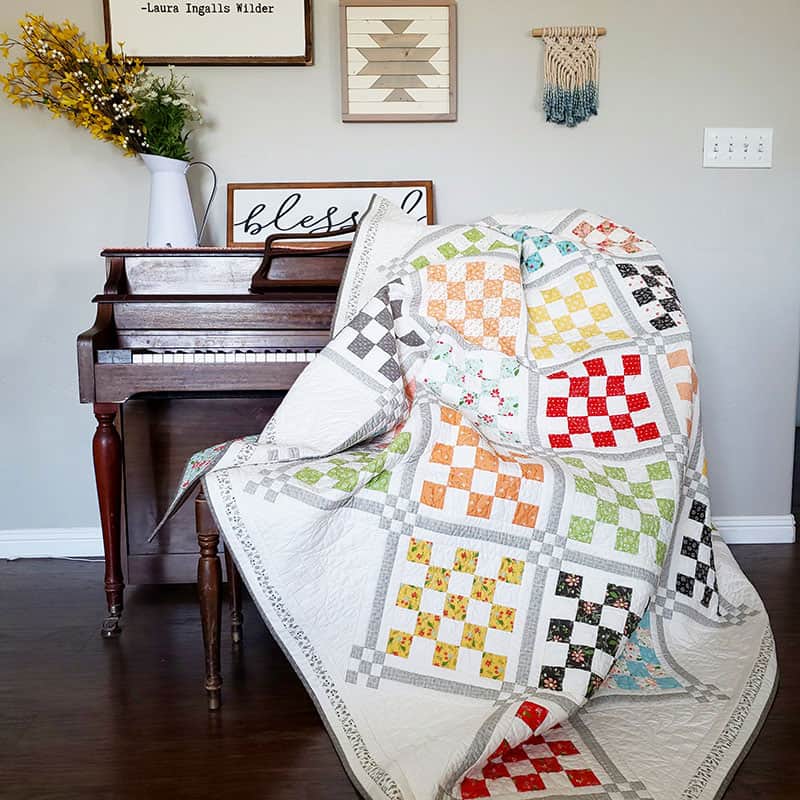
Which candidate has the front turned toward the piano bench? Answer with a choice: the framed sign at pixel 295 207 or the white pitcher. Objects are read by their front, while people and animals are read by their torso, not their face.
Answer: the framed sign

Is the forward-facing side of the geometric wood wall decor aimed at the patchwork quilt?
yes

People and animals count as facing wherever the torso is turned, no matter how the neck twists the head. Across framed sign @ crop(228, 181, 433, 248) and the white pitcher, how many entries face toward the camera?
1

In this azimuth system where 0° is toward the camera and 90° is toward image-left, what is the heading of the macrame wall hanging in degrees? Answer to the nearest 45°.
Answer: approximately 0°

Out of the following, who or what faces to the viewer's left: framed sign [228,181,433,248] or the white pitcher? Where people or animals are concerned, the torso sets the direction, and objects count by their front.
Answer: the white pitcher

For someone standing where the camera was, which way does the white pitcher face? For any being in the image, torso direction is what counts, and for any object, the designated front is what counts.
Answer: facing to the left of the viewer

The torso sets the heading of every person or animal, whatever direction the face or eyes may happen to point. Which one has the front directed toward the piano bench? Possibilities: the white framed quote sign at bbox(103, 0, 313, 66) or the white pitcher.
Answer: the white framed quote sign

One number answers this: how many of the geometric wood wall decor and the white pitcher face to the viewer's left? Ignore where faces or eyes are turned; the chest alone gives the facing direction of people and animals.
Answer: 1
